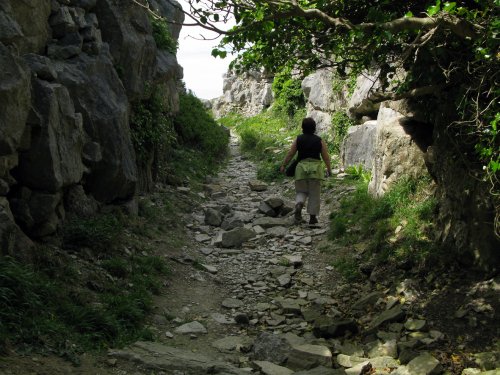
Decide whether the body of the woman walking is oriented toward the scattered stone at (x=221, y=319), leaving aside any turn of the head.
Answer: no

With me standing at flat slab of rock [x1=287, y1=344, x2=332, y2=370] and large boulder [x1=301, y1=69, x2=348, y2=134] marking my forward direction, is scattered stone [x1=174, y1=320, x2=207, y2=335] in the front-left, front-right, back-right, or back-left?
front-left

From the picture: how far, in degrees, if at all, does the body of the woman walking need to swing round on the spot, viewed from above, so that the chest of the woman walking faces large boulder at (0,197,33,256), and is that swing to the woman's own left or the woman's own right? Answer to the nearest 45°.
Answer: approximately 135° to the woman's own left

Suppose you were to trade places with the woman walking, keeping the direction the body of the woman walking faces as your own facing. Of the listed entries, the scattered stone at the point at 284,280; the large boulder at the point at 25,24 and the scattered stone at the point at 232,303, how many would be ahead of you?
0

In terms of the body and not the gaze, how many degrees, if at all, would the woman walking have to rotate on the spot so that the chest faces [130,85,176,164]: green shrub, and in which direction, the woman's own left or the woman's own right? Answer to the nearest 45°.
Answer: approximately 90° to the woman's own left

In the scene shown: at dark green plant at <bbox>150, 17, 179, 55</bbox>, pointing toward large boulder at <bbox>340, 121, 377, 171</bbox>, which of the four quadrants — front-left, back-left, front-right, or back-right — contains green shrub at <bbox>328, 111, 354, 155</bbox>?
front-left

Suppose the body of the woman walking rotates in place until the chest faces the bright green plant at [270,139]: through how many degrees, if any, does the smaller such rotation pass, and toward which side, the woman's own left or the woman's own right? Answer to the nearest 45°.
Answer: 0° — they already face it

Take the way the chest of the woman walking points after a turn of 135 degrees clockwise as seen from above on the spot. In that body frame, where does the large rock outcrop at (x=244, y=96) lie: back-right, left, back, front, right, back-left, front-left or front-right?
back-left

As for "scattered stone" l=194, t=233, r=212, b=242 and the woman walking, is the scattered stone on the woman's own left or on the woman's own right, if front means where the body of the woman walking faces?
on the woman's own left

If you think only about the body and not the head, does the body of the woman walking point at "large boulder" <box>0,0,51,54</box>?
no

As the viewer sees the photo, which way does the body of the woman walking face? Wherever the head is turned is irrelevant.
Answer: away from the camera

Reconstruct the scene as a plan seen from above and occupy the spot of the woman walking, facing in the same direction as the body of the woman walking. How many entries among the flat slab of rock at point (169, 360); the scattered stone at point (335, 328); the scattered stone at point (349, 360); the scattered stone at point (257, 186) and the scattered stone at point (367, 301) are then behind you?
4

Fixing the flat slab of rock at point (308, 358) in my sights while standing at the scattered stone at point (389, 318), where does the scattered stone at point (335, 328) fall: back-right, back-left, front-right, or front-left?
front-right

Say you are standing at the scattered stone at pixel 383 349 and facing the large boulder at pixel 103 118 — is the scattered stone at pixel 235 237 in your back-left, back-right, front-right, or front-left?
front-right

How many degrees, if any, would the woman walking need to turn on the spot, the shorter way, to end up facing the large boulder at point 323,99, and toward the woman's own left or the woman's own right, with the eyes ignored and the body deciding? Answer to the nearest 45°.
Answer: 0° — they already face it

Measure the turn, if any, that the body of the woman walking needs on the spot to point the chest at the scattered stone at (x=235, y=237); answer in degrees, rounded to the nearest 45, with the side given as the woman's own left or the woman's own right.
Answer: approximately 135° to the woman's own left

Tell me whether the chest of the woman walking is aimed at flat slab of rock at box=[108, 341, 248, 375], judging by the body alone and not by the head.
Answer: no
